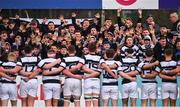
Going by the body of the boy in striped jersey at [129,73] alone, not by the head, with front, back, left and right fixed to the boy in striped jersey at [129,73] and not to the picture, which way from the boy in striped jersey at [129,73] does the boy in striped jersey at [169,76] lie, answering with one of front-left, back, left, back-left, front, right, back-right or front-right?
right

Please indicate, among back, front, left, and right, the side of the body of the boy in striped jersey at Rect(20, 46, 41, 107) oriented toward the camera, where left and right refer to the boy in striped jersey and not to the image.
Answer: back

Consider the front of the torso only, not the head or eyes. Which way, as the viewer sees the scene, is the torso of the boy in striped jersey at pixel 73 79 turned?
away from the camera

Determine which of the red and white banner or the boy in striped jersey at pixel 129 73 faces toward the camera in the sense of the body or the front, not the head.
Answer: the red and white banner

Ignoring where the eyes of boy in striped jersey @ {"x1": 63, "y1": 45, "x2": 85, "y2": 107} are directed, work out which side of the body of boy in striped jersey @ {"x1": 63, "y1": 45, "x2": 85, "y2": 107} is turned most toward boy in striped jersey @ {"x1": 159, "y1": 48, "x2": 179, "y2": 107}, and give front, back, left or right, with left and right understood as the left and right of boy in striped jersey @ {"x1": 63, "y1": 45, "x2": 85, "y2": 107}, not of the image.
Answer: right

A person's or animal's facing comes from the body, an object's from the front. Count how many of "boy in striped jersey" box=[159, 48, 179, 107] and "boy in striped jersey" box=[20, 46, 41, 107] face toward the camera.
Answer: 0

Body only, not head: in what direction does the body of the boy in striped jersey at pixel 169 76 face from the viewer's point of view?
away from the camera

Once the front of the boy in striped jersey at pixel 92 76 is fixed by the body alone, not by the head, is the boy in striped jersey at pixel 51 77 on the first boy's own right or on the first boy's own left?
on the first boy's own left

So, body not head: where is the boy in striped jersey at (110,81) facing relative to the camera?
away from the camera

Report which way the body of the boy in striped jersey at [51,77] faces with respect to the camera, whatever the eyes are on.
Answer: away from the camera

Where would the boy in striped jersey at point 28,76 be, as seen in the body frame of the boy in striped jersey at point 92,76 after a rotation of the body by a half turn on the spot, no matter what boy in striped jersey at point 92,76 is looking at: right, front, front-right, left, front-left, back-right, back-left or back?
right

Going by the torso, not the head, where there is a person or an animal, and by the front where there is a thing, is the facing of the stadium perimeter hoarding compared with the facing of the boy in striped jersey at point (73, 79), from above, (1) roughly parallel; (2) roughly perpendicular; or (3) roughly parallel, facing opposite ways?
roughly parallel, facing opposite ways

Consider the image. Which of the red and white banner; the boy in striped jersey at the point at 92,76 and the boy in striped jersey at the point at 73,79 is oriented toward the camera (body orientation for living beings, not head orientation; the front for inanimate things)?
the red and white banner
